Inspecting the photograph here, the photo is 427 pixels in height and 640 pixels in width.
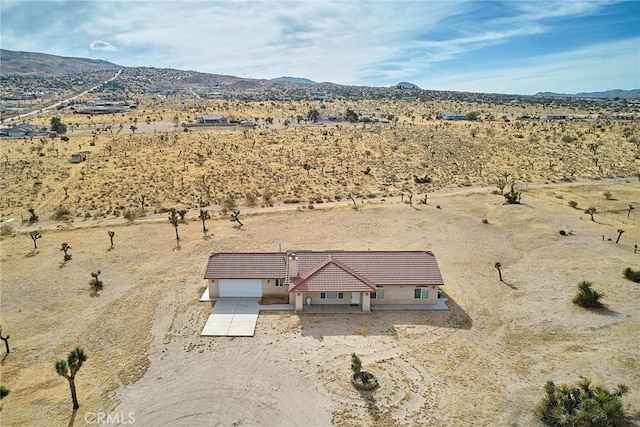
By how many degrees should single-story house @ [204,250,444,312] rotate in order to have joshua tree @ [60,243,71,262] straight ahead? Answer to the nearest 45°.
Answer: approximately 90° to its right

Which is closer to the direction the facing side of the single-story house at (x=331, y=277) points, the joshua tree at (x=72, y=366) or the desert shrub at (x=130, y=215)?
the joshua tree

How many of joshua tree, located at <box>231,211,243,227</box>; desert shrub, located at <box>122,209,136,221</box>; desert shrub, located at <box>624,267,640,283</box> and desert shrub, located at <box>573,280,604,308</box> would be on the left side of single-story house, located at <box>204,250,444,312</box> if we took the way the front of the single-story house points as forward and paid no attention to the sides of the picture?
2

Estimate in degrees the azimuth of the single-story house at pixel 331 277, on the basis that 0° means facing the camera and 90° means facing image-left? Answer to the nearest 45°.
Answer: approximately 0°

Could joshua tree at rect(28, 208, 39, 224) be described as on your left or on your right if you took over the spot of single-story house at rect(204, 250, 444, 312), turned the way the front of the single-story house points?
on your right

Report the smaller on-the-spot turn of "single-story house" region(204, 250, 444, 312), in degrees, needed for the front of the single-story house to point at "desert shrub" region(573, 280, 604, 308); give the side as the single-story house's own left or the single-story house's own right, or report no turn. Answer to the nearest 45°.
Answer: approximately 90° to the single-story house's own left

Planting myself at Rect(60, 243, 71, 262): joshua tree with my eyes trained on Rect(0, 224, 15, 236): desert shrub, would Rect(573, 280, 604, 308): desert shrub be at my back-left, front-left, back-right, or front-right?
back-right

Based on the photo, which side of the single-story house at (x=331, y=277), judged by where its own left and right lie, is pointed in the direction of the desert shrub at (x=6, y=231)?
right

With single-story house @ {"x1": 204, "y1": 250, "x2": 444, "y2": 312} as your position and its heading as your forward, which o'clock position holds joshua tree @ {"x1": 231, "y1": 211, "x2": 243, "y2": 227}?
The joshua tree is roughly at 5 o'clock from the single-story house.

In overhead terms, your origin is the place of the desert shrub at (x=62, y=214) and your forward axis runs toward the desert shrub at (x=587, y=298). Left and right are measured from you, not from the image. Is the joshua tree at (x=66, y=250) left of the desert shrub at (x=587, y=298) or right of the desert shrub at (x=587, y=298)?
right

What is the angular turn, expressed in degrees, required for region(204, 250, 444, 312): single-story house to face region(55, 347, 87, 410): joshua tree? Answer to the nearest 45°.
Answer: approximately 45° to its right

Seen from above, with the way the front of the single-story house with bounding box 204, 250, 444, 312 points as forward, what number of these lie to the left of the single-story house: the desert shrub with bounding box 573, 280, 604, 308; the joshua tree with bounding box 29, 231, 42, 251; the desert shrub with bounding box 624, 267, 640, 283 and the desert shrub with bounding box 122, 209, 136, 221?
2

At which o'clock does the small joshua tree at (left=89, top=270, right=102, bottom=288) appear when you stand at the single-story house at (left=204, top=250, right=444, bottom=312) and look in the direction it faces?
The small joshua tree is roughly at 3 o'clock from the single-story house.
